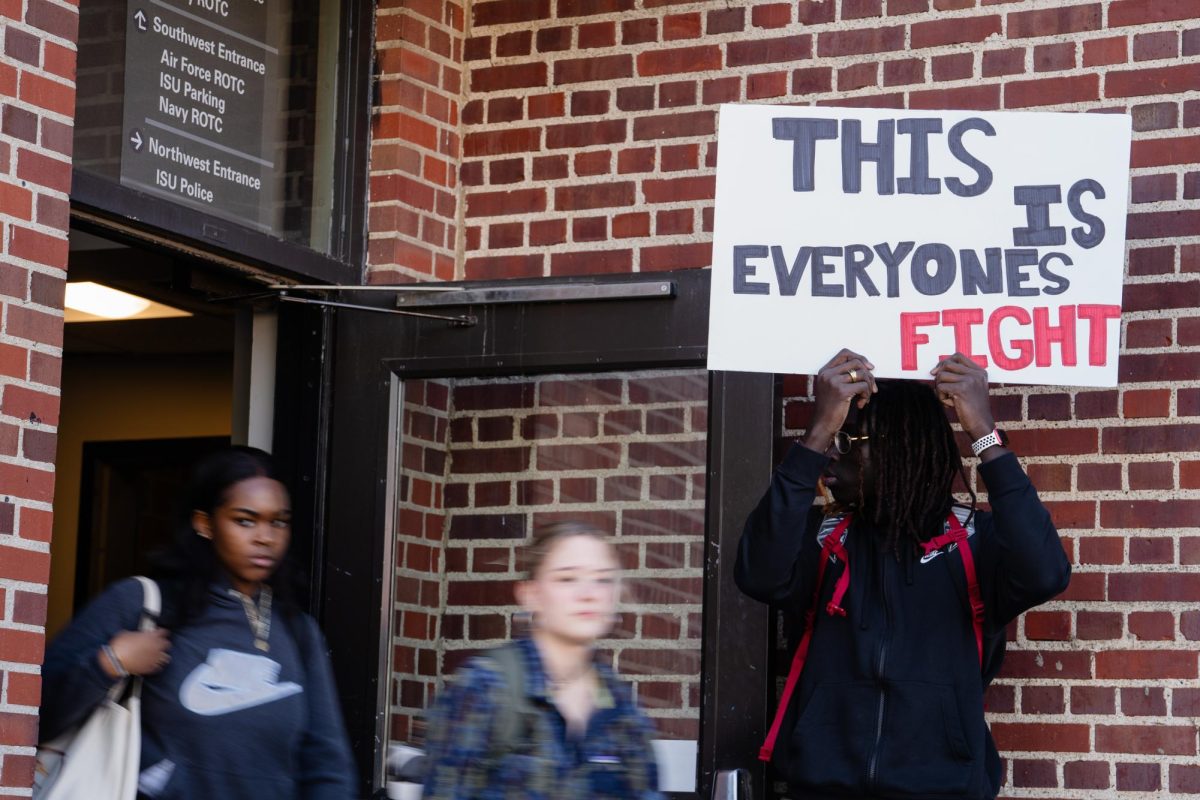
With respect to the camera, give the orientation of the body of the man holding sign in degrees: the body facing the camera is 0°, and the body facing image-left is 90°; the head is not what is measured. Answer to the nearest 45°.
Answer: approximately 0°

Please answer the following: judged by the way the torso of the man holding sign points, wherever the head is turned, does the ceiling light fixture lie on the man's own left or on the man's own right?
on the man's own right

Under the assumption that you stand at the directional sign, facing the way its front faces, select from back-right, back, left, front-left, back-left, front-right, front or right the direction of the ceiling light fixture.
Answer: back-left

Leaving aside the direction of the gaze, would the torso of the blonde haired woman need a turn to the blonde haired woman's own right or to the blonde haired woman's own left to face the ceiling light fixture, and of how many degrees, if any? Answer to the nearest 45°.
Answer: approximately 180°

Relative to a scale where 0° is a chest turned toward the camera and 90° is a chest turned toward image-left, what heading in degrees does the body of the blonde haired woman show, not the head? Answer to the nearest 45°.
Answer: approximately 315°

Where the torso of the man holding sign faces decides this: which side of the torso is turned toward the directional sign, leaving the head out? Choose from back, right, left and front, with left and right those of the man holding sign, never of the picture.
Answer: right

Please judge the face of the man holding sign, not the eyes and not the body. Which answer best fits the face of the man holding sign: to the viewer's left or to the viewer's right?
to the viewer's left

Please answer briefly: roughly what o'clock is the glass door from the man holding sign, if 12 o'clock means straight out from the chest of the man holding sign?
The glass door is roughly at 4 o'clock from the man holding sign.
